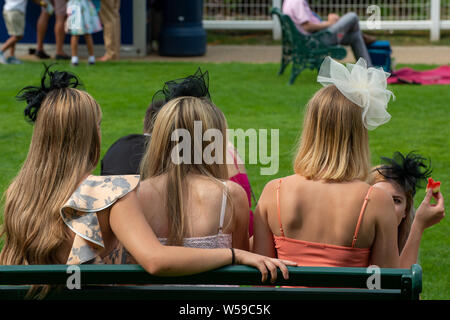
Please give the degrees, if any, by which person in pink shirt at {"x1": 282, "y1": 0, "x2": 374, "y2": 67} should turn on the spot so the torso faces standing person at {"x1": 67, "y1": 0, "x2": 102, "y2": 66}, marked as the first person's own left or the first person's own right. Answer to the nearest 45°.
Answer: approximately 180°

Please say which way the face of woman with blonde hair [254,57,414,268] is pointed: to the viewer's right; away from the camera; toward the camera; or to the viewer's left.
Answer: away from the camera

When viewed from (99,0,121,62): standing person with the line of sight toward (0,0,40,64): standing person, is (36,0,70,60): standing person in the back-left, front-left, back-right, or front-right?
front-right

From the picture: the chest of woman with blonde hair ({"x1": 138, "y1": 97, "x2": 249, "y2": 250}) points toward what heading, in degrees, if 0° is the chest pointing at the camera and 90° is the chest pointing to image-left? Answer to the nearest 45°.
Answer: approximately 180°

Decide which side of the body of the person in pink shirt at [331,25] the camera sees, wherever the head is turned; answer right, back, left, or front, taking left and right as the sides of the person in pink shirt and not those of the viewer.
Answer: right

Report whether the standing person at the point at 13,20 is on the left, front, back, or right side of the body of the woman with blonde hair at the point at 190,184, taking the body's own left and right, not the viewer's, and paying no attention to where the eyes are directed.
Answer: front

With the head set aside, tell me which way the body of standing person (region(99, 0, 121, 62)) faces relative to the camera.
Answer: to the viewer's left

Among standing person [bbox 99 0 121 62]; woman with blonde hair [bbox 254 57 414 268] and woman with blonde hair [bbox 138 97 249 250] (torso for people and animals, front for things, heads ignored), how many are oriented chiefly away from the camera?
2

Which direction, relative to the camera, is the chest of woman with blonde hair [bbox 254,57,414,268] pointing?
away from the camera
